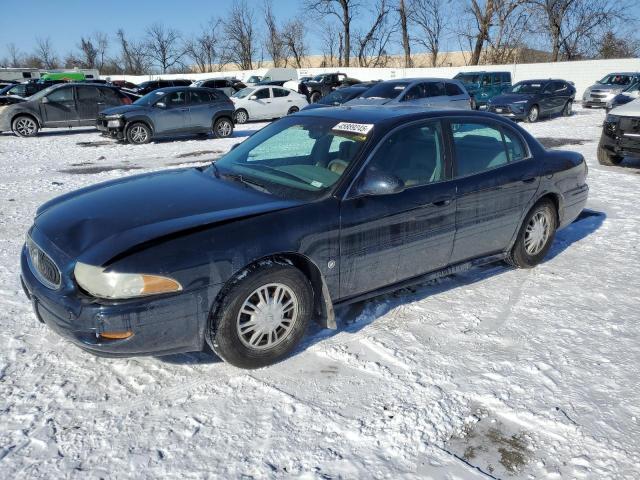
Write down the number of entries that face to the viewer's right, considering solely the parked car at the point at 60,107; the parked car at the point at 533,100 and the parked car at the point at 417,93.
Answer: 0

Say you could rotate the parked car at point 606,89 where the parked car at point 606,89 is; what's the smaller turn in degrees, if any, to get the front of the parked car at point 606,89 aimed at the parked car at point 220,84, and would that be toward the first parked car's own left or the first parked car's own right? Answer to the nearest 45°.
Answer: approximately 45° to the first parked car's own right

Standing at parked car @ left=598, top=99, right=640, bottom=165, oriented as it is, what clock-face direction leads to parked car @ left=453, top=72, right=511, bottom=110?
parked car @ left=453, top=72, right=511, bottom=110 is roughly at 4 o'clock from parked car @ left=598, top=99, right=640, bottom=165.

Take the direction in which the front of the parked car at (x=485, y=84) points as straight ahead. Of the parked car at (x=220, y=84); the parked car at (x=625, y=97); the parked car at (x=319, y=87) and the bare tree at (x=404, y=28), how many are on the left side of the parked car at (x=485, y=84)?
1

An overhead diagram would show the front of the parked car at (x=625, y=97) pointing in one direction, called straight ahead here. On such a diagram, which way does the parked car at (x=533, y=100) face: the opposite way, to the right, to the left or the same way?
the same way

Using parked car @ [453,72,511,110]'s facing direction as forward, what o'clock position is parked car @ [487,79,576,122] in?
parked car @ [487,79,576,122] is roughly at 10 o'clock from parked car @ [453,72,511,110].

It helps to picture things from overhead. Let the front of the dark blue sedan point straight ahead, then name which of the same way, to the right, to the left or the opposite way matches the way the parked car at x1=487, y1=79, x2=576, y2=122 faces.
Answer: the same way

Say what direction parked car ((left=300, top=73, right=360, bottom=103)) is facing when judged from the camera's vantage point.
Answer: facing the viewer and to the left of the viewer

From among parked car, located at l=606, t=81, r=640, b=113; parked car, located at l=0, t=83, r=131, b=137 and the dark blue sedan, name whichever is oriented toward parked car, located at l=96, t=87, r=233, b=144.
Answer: parked car, located at l=606, t=81, r=640, b=113

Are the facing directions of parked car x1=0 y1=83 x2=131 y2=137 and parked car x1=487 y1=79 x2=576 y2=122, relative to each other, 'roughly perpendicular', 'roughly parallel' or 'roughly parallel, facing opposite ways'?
roughly parallel

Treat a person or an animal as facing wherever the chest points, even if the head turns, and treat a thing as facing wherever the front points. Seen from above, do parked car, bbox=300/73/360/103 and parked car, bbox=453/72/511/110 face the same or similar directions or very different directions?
same or similar directions
